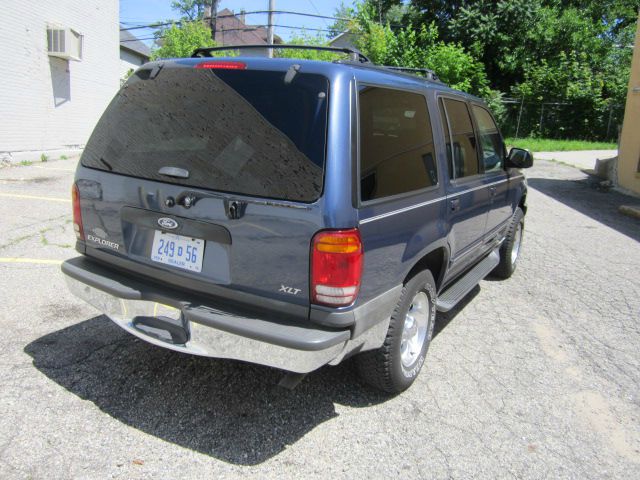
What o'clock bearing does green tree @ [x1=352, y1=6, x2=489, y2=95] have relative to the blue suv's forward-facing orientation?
The green tree is roughly at 11 o'clock from the blue suv.

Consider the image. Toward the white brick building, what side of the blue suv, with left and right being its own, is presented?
left

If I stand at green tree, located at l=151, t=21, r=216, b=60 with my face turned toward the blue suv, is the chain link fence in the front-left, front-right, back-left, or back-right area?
front-left

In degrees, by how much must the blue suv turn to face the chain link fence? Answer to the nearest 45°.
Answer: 0° — it already faces it

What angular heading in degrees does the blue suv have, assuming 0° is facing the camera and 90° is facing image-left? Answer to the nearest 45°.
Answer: approximately 225°

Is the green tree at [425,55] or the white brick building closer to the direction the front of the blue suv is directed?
the green tree

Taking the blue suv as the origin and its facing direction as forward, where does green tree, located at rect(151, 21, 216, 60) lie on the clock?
The green tree is roughly at 10 o'clock from the blue suv.

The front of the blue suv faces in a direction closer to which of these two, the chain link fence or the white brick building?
the chain link fence

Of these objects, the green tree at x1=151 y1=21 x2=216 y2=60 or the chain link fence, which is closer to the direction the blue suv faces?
the chain link fence
